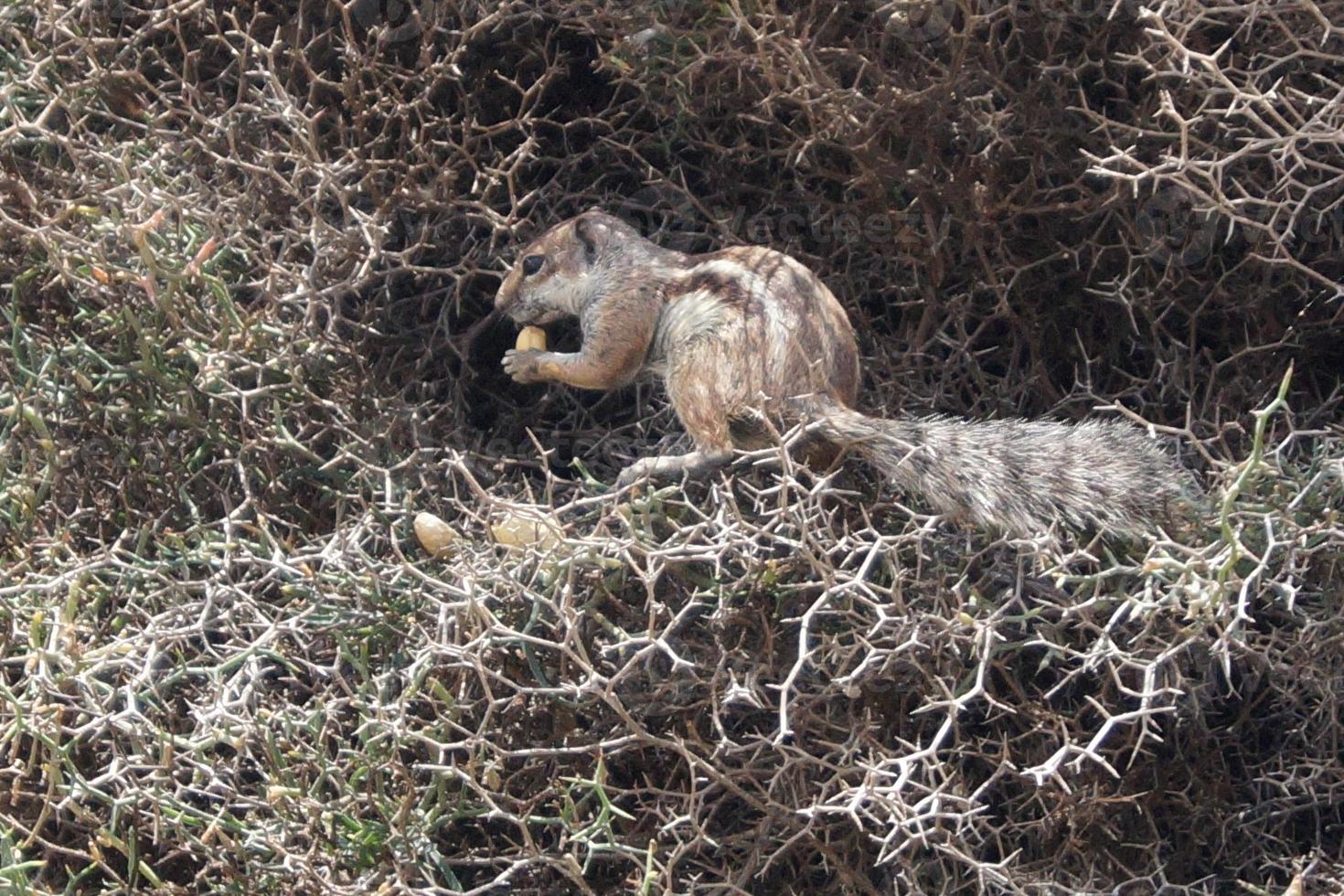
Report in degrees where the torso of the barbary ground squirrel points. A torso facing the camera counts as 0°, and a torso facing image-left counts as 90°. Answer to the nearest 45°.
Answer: approximately 90°
